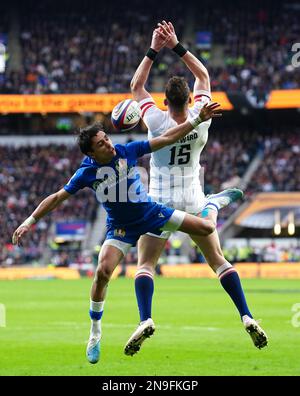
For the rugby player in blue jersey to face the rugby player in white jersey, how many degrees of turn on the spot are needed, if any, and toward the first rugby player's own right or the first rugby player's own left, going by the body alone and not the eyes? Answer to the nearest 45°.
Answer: approximately 135° to the first rugby player's own left

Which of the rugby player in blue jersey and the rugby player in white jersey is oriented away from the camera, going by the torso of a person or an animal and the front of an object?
the rugby player in white jersey

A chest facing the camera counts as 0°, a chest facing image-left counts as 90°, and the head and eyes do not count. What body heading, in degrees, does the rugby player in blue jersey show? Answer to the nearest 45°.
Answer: approximately 0°

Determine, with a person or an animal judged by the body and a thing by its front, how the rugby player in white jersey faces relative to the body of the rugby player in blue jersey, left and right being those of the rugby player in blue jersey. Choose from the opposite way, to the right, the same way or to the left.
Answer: the opposite way

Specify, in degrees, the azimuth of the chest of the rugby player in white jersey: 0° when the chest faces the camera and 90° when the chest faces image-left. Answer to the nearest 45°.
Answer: approximately 180°

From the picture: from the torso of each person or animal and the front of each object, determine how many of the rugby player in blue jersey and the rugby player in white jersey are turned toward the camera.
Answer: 1

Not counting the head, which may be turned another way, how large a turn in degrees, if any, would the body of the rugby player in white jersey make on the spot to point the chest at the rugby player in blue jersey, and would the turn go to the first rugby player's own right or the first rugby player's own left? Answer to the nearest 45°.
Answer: approximately 135° to the first rugby player's own left

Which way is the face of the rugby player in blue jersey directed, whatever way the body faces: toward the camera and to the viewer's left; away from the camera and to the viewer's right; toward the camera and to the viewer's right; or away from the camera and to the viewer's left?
toward the camera and to the viewer's right
